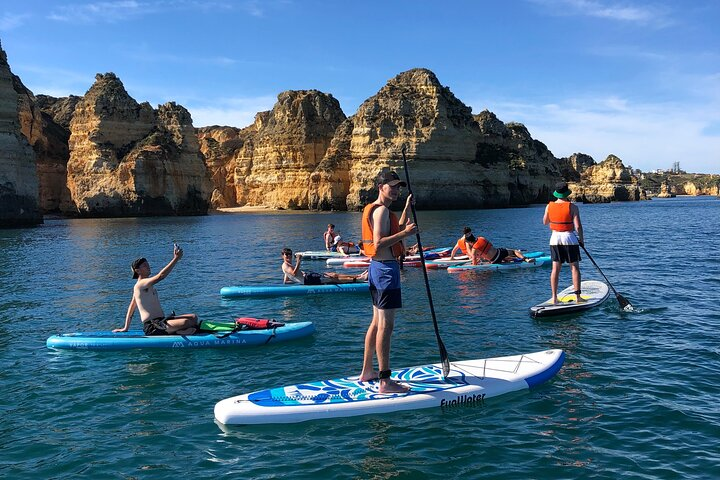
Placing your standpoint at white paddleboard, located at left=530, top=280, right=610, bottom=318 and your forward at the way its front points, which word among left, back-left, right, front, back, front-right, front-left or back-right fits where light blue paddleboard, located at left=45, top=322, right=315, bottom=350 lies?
back

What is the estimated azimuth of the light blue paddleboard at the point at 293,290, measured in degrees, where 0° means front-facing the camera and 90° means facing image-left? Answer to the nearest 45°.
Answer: approximately 270°

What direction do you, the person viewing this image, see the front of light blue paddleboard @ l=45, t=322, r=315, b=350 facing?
facing to the right of the viewer

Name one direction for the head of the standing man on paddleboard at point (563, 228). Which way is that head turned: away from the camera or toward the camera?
away from the camera

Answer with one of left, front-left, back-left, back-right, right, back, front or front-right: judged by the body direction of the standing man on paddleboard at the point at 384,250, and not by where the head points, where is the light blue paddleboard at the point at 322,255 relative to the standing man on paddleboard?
left

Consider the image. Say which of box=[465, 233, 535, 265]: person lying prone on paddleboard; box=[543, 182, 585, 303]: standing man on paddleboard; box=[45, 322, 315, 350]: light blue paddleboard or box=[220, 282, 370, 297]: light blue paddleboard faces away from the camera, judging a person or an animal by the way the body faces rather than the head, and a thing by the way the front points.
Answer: the standing man on paddleboard

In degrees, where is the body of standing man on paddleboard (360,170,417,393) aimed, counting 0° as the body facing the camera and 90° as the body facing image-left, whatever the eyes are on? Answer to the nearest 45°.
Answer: approximately 270°

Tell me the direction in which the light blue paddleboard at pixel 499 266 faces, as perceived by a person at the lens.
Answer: facing to the left of the viewer

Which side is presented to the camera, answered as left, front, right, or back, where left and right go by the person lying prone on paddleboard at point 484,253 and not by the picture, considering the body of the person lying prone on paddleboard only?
left

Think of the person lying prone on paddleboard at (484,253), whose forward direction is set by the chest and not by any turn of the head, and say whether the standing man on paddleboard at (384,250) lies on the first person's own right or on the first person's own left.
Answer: on the first person's own left

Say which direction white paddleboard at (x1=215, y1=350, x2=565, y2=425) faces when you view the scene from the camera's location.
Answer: facing away from the viewer and to the right of the viewer

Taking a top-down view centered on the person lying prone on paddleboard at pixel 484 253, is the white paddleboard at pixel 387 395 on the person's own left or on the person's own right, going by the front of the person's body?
on the person's own left
